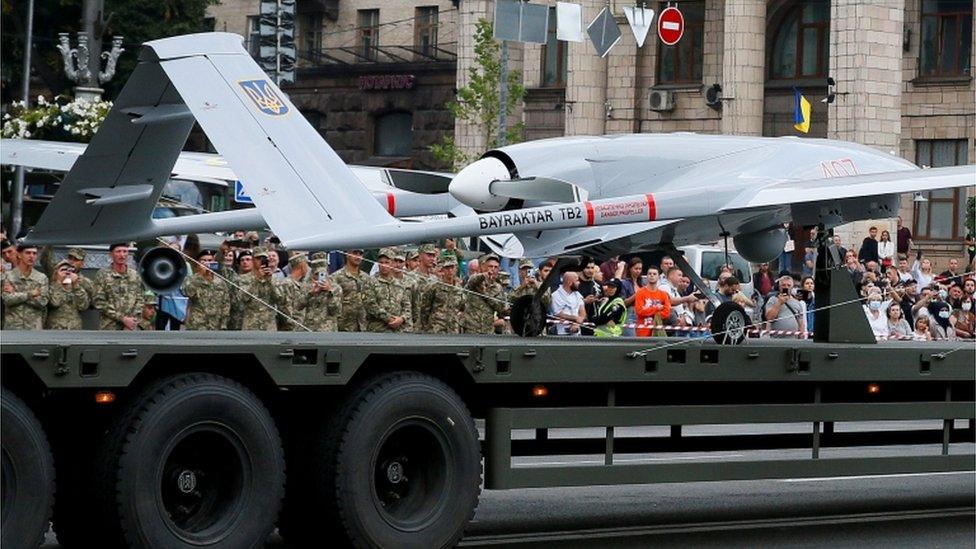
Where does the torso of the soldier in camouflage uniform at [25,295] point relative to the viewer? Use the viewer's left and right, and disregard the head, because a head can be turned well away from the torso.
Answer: facing the viewer

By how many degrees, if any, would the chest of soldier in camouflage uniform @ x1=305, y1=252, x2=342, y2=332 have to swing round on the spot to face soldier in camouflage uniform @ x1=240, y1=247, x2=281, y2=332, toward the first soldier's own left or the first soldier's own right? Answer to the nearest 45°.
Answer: approximately 90° to the first soldier's own right

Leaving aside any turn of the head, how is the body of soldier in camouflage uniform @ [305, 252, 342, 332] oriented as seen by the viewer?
toward the camera

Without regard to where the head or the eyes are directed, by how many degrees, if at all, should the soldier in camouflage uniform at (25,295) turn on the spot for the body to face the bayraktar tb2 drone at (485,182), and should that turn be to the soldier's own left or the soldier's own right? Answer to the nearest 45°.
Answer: approximately 45° to the soldier's own left

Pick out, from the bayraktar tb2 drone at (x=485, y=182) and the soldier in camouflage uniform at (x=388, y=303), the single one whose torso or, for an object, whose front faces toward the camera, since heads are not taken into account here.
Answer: the soldier in camouflage uniform

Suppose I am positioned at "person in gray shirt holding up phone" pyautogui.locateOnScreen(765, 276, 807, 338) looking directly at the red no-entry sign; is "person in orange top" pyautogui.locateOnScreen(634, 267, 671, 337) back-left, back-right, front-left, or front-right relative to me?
front-left

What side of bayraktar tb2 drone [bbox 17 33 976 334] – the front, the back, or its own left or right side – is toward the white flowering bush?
left

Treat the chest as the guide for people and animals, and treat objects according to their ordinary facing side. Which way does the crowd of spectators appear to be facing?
toward the camera

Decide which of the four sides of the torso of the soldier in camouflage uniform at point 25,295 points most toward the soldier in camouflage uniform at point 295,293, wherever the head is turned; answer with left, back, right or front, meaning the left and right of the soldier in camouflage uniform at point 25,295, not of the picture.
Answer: left

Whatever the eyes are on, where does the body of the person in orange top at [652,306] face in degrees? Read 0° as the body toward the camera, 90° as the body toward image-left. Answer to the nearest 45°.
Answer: approximately 0°

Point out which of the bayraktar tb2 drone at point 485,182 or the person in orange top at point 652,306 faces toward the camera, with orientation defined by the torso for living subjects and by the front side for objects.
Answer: the person in orange top

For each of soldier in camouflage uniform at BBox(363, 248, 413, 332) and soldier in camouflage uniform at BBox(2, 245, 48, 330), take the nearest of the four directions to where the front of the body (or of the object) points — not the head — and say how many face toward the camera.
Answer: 2

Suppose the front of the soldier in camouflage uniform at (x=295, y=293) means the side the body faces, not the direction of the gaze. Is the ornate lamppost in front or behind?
behind

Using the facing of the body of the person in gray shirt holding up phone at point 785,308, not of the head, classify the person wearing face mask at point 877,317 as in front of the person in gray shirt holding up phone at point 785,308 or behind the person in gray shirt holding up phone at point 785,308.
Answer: behind

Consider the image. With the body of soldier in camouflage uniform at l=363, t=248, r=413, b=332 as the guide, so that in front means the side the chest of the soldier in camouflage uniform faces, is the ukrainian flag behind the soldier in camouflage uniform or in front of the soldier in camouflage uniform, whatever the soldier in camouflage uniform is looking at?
behind
